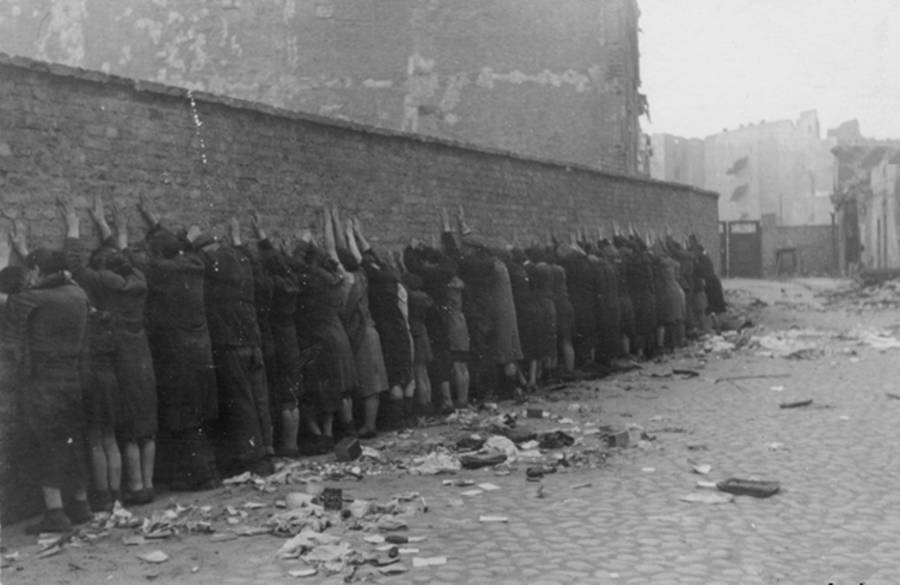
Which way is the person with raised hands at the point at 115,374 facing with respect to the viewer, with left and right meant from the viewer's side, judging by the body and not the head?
facing away from the viewer and to the left of the viewer

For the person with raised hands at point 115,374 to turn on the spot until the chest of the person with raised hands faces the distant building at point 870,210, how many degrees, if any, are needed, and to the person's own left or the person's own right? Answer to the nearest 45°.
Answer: approximately 90° to the person's own right

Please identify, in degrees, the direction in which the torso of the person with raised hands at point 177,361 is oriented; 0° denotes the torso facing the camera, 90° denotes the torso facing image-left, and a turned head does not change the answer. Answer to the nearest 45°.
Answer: approximately 135°

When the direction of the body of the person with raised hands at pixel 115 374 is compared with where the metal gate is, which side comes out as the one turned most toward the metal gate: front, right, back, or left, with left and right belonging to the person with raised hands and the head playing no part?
right

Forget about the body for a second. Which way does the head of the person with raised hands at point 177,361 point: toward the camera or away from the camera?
away from the camera

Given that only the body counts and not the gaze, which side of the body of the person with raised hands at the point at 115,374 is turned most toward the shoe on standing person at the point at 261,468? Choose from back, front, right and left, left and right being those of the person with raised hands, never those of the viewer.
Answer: right

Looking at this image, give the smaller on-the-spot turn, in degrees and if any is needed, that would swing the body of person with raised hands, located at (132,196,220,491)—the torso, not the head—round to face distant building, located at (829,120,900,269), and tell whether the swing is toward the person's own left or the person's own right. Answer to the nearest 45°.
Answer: approximately 90° to the person's own right

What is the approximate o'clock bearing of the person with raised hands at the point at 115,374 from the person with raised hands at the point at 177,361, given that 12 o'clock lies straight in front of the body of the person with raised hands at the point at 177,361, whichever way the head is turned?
the person with raised hands at the point at 115,374 is roughly at 9 o'clock from the person with raised hands at the point at 177,361.

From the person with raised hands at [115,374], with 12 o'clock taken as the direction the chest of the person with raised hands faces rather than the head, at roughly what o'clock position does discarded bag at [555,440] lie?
The discarded bag is roughly at 4 o'clock from the person with raised hands.

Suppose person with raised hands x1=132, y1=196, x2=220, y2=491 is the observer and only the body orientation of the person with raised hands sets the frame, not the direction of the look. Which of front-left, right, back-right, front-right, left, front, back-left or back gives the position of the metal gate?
right

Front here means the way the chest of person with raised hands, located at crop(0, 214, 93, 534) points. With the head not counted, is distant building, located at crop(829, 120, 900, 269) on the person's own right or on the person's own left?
on the person's own right

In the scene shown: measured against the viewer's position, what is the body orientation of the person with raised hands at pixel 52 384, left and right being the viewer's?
facing away from the viewer and to the left of the viewer
